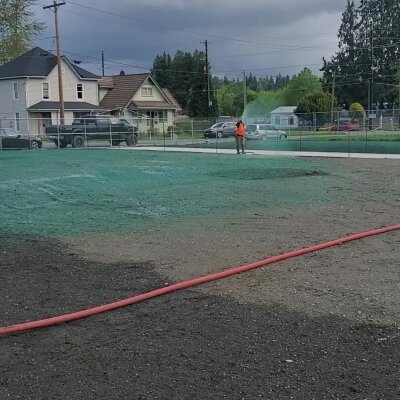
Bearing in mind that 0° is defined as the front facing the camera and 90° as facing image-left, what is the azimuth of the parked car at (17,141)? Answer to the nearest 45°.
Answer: approximately 270°

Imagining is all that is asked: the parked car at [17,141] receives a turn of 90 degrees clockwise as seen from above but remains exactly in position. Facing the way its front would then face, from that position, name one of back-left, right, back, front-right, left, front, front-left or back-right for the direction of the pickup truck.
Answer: left

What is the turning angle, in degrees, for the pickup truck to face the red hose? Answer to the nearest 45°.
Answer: approximately 135° to its right

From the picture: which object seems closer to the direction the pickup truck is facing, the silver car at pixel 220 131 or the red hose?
the silver car

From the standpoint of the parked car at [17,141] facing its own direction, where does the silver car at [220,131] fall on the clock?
The silver car is roughly at 11 o'clock from the parked car.

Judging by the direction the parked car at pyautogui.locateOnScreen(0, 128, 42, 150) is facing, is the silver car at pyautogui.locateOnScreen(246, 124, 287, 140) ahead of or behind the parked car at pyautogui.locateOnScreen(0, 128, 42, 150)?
ahead

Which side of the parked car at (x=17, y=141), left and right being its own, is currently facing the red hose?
right

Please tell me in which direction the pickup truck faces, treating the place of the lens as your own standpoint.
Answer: facing away from the viewer and to the right of the viewer
